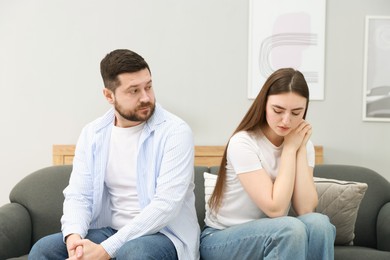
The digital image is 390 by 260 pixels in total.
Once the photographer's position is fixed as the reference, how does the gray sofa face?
facing the viewer

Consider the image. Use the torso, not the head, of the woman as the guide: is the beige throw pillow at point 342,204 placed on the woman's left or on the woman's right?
on the woman's left

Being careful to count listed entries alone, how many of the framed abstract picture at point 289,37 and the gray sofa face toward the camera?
2

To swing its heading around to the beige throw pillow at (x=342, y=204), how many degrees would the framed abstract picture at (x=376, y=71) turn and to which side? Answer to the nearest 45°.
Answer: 0° — it already faces it

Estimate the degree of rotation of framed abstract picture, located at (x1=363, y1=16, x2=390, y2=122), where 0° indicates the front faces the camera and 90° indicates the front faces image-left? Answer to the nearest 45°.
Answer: approximately 0°

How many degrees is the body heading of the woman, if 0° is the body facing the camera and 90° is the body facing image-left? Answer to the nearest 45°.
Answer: approximately 315°

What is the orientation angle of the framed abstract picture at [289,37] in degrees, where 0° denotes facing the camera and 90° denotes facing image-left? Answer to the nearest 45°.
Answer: approximately 0°

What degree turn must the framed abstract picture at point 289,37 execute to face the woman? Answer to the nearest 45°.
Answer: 0° — it already faces them
